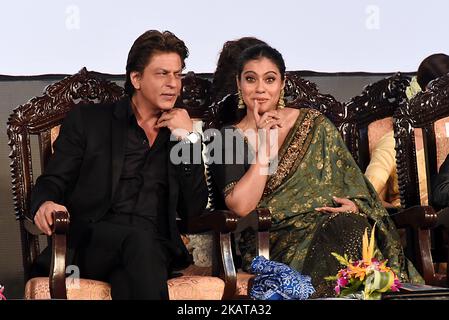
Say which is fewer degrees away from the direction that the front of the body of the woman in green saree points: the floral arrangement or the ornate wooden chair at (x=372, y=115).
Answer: the floral arrangement

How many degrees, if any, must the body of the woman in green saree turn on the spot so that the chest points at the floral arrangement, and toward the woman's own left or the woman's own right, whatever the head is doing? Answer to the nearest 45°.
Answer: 0° — they already face it

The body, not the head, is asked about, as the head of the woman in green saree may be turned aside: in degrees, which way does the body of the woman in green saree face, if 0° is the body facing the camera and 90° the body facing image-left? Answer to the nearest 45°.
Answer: approximately 0°

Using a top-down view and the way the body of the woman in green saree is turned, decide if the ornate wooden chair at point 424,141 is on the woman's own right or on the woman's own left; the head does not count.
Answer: on the woman's own left

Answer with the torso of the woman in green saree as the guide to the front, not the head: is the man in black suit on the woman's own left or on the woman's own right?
on the woman's own right

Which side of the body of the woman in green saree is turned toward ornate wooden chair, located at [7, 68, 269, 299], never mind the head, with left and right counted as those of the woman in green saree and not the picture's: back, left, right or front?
right
